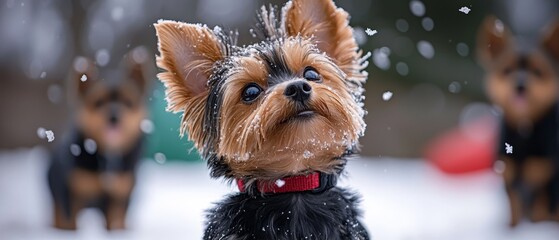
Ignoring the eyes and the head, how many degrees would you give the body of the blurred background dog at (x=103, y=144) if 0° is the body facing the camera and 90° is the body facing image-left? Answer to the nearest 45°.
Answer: approximately 0°

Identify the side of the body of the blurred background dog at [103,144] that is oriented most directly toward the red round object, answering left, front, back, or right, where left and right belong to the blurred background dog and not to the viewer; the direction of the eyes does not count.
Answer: left

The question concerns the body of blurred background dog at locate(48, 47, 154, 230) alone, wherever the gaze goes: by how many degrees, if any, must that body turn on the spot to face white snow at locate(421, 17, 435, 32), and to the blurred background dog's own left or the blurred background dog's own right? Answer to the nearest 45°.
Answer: approximately 90° to the blurred background dog's own left

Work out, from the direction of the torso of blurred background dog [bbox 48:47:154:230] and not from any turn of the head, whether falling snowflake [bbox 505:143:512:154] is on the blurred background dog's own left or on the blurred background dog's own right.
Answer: on the blurred background dog's own left

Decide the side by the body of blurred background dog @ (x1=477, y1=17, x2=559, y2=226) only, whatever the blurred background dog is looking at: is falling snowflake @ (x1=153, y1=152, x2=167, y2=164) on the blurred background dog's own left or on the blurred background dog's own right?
on the blurred background dog's own right

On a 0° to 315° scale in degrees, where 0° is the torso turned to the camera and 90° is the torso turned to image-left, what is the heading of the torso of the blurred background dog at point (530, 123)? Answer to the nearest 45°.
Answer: approximately 0°

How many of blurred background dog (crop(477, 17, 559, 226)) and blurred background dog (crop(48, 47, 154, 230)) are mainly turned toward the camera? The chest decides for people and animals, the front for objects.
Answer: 2
